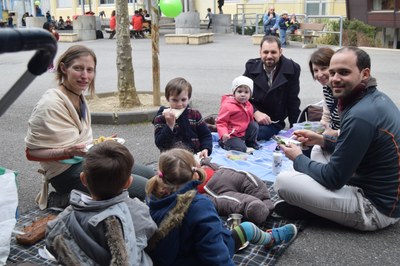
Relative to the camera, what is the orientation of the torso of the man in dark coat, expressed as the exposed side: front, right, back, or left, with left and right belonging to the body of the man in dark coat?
front

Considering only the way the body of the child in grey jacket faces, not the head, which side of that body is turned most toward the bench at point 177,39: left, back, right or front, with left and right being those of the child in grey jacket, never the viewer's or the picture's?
front

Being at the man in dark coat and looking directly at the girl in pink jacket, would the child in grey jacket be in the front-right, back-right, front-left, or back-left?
front-left

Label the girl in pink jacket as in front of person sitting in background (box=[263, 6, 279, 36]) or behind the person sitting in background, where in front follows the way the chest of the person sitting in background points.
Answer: in front

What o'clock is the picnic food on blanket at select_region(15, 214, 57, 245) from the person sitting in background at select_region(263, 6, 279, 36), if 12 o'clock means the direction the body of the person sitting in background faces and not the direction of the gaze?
The picnic food on blanket is roughly at 12 o'clock from the person sitting in background.

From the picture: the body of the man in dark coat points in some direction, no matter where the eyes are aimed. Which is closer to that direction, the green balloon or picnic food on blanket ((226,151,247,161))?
the picnic food on blanket

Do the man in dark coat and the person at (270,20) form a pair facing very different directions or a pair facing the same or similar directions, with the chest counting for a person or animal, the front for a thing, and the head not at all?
same or similar directions

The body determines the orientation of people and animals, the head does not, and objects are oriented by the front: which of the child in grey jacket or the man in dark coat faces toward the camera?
the man in dark coat

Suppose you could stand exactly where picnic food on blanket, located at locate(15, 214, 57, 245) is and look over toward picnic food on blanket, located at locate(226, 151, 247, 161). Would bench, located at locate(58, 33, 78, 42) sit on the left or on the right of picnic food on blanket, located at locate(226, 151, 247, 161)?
left

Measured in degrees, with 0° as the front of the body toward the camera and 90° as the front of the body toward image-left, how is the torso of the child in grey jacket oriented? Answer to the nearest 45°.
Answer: approximately 180°

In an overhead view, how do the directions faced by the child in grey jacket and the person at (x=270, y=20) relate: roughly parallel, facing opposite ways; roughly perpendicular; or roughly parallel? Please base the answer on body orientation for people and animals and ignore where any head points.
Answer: roughly parallel, facing opposite ways

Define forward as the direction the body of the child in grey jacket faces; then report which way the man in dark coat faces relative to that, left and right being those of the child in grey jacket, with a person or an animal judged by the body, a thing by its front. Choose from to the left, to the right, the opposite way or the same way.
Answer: the opposite way

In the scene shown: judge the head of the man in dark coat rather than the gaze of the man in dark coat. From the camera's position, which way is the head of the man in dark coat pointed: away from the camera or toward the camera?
toward the camera

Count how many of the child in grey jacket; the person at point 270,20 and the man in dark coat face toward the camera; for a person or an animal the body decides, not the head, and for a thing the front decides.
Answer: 2

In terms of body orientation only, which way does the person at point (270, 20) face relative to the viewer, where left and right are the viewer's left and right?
facing the viewer

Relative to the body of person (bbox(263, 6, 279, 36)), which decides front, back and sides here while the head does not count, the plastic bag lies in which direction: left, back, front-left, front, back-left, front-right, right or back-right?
front

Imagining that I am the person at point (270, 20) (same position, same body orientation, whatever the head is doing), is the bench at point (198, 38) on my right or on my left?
on my right

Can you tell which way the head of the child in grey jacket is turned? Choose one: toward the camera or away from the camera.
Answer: away from the camera

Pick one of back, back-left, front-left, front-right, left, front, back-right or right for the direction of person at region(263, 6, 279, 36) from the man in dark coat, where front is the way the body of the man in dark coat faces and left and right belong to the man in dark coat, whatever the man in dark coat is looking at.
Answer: back
